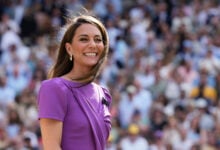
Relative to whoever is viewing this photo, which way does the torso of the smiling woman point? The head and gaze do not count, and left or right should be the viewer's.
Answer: facing the viewer and to the right of the viewer
